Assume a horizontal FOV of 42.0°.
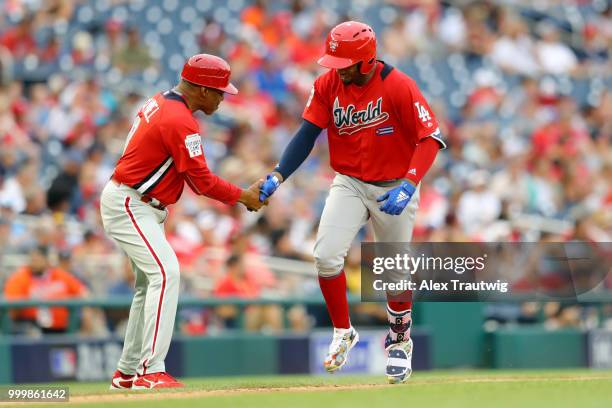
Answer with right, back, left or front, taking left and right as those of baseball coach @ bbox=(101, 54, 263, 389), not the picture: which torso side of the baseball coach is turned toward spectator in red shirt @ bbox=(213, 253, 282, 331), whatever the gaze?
left

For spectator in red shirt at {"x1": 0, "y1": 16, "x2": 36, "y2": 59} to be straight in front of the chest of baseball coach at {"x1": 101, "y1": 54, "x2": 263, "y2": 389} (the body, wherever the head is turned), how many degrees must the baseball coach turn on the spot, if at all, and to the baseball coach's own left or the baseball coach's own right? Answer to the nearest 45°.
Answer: approximately 90° to the baseball coach's own left

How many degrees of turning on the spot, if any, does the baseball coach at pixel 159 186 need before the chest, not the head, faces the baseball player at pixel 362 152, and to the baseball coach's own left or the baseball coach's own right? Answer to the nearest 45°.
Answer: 0° — they already face them

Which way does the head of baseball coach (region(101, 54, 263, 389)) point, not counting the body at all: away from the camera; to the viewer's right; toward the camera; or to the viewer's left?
to the viewer's right

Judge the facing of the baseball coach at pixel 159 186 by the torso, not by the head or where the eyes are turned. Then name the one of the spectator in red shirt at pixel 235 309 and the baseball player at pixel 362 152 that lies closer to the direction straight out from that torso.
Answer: the baseball player

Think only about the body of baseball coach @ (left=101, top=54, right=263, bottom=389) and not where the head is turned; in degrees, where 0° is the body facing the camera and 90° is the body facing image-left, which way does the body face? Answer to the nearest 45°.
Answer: approximately 270°

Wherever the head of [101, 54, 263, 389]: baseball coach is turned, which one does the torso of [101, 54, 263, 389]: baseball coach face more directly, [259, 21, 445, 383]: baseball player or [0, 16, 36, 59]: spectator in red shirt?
the baseball player
